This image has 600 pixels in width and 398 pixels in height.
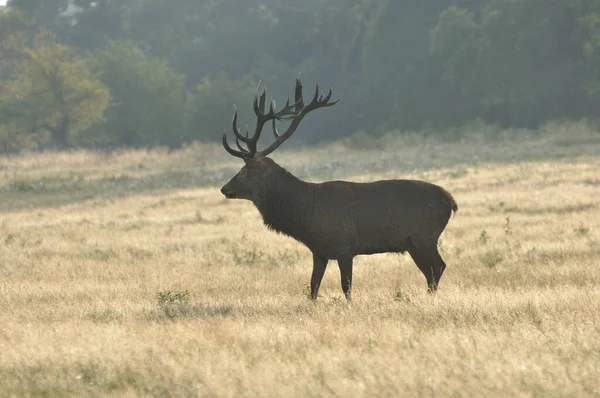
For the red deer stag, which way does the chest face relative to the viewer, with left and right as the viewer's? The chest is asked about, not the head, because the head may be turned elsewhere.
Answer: facing to the left of the viewer
